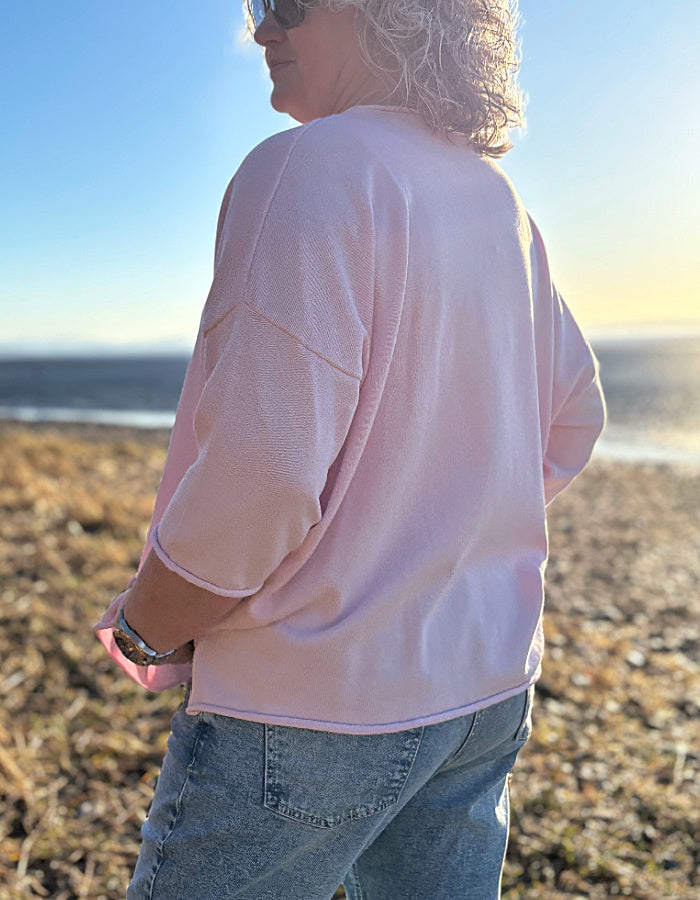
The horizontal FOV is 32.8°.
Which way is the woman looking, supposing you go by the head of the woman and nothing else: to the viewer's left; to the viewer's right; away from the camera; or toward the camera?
to the viewer's left

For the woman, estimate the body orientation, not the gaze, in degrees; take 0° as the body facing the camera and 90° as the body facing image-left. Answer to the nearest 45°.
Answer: approximately 135°
